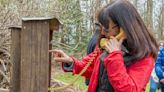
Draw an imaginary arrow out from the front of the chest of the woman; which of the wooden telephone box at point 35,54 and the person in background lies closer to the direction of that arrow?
the wooden telephone box

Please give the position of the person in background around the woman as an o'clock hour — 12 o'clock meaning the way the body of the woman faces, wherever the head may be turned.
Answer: The person in background is roughly at 5 o'clock from the woman.

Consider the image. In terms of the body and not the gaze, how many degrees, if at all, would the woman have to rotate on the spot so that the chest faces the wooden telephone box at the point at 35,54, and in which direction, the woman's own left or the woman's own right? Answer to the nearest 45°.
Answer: approximately 45° to the woman's own right

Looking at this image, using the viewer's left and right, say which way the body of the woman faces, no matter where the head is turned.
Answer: facing the viewer and to the left of the viewer

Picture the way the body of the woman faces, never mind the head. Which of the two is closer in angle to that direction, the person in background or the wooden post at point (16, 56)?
the wooden post

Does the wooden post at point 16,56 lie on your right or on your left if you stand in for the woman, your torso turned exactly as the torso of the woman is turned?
on your right
